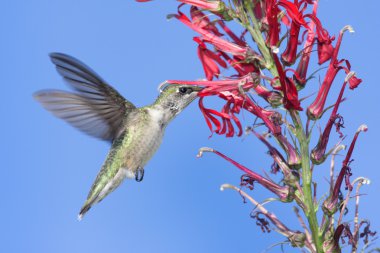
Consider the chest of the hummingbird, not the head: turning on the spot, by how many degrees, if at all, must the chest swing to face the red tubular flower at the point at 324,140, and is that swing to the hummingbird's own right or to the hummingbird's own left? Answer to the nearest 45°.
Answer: approximately 45° to the hummingbird's own right

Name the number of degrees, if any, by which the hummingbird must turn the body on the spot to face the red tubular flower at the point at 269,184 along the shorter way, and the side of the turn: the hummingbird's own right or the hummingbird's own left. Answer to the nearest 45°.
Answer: approximately 45° to the hummingbird's own right

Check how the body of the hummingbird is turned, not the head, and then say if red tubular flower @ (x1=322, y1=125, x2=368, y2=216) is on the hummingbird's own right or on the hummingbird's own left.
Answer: on the hummingbird's own left

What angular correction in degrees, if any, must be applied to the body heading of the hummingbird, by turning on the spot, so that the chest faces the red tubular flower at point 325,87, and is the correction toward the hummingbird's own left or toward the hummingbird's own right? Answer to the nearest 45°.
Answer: approximately 45° to the hummingbird's own right

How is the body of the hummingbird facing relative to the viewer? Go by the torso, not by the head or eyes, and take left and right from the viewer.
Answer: facing to the right of the viewer
